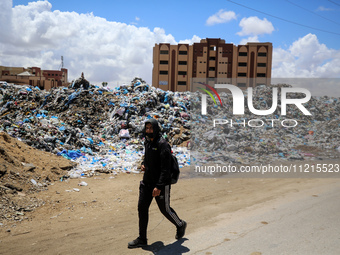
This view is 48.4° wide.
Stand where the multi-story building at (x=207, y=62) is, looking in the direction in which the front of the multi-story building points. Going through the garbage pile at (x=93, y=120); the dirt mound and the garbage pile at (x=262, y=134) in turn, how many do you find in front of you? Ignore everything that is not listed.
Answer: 3

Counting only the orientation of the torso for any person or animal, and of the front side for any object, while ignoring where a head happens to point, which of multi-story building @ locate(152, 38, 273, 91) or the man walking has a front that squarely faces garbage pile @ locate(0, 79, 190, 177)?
the multi-story building

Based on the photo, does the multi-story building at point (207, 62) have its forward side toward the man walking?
yes

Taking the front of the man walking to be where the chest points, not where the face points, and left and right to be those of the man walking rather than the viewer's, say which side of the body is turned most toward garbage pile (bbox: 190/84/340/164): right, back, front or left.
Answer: back

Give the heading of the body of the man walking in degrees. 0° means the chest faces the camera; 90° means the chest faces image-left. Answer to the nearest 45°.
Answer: approximately 45°

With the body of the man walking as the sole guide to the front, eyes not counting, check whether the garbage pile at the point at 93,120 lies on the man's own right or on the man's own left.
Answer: on the man's own right

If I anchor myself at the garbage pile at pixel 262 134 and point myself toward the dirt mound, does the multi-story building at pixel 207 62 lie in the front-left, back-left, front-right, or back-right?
back-right

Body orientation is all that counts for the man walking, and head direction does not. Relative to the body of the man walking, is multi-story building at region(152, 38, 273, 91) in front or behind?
behind

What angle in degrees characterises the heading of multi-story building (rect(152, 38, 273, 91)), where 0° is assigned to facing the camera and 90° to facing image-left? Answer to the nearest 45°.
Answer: approximately 0°

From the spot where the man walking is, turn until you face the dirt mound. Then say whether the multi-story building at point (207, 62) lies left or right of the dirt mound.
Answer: right
